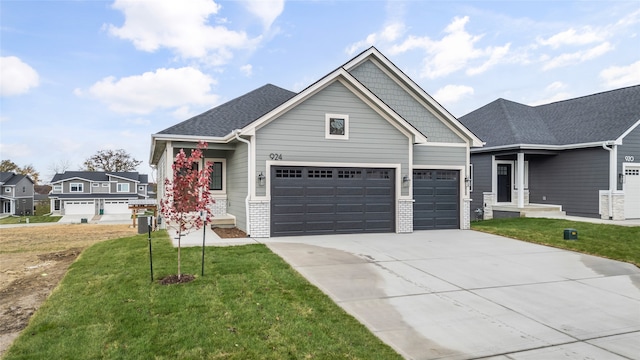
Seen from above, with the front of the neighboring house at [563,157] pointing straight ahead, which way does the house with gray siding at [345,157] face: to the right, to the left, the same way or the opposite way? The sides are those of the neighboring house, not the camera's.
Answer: the same way

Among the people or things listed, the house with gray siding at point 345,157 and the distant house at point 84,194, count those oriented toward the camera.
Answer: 2

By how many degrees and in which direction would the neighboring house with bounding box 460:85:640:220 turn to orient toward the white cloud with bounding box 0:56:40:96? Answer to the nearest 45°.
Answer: approximately 135° to its right

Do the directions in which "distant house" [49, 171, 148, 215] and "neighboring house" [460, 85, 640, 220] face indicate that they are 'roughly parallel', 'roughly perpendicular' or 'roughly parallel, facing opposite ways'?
roughly parallel

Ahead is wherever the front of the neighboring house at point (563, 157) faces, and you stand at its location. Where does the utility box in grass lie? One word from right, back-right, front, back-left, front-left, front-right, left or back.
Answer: front-right

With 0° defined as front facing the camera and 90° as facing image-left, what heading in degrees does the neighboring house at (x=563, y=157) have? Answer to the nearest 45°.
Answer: approximately 315°

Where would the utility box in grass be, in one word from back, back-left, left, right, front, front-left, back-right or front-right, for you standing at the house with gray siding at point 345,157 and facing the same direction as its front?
left

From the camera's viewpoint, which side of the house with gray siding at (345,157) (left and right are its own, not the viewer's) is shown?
front

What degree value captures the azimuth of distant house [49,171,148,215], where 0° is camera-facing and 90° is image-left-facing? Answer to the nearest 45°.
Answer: approximately 0°

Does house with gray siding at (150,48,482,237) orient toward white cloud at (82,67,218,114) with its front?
no
